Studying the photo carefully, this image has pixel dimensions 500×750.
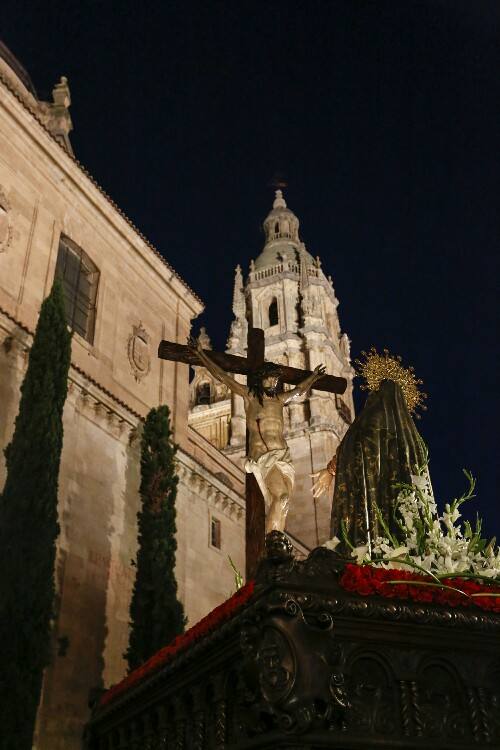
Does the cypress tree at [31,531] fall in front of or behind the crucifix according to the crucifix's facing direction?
behind

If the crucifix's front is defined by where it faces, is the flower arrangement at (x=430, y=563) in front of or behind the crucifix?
in front

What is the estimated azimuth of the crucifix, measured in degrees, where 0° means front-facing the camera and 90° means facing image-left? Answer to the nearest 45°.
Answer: approximately 315°

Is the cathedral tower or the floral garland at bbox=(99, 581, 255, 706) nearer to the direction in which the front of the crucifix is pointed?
the floral garland

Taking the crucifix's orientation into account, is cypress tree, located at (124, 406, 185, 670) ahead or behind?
behind

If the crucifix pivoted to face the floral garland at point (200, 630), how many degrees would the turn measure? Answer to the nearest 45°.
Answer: approximately 45° to its right

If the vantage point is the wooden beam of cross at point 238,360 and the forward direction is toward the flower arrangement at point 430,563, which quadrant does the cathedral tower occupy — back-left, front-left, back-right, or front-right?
back-left

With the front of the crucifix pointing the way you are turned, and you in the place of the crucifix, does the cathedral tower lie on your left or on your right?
on your left
